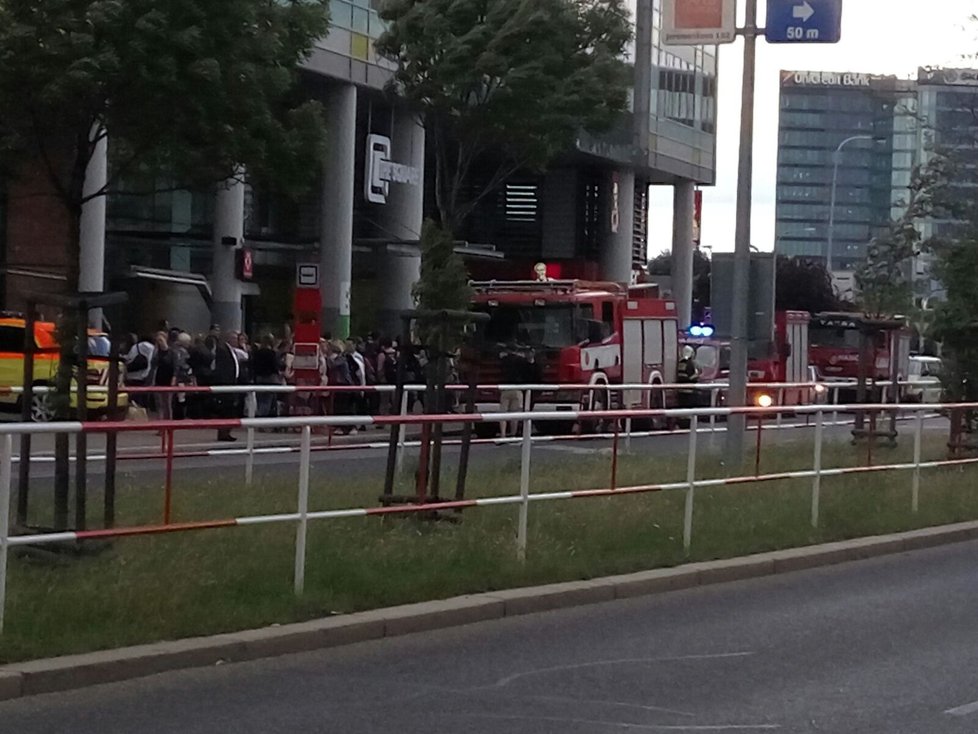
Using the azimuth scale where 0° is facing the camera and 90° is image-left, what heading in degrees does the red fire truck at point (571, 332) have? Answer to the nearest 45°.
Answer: approximately 45°

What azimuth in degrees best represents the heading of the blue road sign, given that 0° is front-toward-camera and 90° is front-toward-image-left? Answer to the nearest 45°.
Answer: approximately 0°

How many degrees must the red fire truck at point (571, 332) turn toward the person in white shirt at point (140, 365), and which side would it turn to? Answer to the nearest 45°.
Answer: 0° — it already faces them

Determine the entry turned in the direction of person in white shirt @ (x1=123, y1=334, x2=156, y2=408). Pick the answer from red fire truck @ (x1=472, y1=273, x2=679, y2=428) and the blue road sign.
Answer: the red fire truck

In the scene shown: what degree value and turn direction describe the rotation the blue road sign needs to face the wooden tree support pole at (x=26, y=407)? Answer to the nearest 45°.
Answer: approximately 45° to its right

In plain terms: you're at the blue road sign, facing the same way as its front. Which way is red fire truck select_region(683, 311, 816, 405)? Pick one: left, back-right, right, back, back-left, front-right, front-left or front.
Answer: back

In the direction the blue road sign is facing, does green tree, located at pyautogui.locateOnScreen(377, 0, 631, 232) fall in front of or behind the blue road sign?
behind
